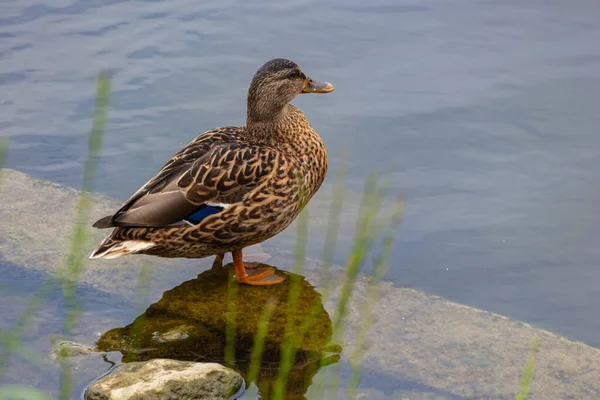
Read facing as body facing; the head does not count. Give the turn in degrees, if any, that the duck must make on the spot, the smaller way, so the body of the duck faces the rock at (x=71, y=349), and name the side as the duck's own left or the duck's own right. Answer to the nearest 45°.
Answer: approximately 135° to the duck's own right

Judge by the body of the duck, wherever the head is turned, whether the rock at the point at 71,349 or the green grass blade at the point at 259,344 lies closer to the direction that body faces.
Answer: the green grass blade

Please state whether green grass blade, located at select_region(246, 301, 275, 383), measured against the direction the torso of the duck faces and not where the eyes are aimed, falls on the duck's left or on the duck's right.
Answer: on the duck's right

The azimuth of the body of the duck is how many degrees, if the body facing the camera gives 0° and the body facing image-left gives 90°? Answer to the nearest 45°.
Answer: approximately 270°
